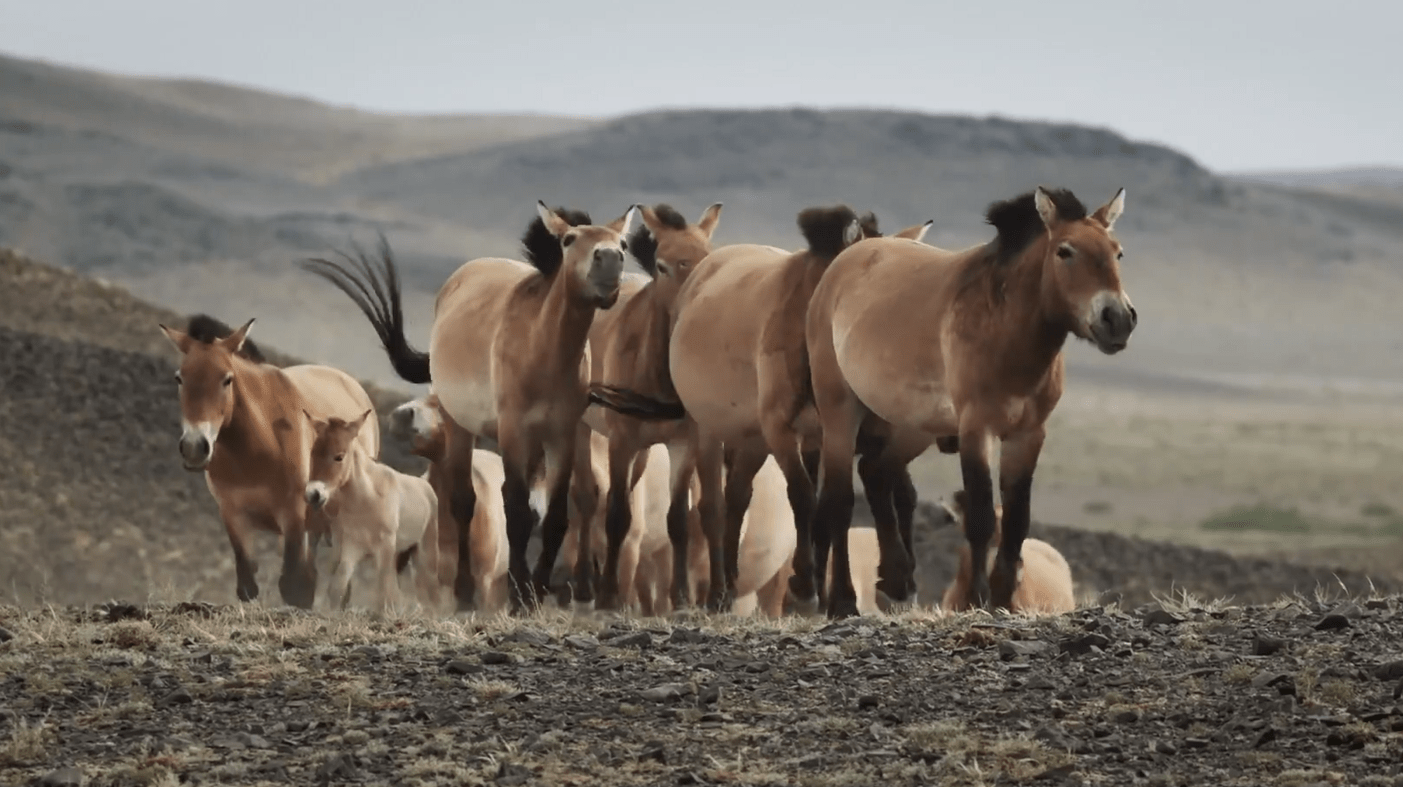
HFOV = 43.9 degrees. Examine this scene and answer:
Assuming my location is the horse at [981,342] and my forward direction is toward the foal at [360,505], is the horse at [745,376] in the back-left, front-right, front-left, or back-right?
front-right

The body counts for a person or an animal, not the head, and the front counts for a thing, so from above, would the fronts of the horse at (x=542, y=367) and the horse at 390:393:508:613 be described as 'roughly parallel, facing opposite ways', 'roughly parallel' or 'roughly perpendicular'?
roughly perpendicular

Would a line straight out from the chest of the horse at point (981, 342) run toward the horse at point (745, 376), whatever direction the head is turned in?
no

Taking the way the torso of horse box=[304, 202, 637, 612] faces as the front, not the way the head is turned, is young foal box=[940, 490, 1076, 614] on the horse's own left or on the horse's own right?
on the horse's own left

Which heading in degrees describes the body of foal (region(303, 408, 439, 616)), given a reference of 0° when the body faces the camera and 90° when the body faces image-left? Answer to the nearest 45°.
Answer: approximately 45°

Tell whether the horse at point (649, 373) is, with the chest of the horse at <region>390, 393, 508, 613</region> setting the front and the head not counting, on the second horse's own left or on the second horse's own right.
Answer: on the second horse's own left

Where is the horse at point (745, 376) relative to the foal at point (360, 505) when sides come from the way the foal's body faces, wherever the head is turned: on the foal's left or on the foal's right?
on the foal's left

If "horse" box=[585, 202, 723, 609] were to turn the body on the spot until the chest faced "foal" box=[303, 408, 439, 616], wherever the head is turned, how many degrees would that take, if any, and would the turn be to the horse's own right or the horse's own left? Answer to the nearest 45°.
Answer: approximately 135° to the horse's own right

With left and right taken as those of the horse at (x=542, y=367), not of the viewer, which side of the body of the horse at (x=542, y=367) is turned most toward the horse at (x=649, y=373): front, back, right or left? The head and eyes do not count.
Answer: left

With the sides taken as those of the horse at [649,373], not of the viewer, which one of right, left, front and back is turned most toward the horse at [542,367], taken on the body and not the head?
right

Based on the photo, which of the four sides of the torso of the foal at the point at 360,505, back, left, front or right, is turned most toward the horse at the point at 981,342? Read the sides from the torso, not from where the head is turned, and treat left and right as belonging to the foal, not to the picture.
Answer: left

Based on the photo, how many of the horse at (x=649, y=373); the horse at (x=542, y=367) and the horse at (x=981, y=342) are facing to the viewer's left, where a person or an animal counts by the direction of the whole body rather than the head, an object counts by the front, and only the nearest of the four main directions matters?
0

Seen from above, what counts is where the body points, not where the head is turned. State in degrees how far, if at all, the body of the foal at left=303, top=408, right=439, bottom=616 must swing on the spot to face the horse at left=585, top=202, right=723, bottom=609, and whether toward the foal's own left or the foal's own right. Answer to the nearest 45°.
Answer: approximately 135° to the foal's own left

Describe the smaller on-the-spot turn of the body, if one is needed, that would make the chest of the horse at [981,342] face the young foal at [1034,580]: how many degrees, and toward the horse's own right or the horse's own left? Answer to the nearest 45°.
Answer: approximately 135° to the horse's own left
